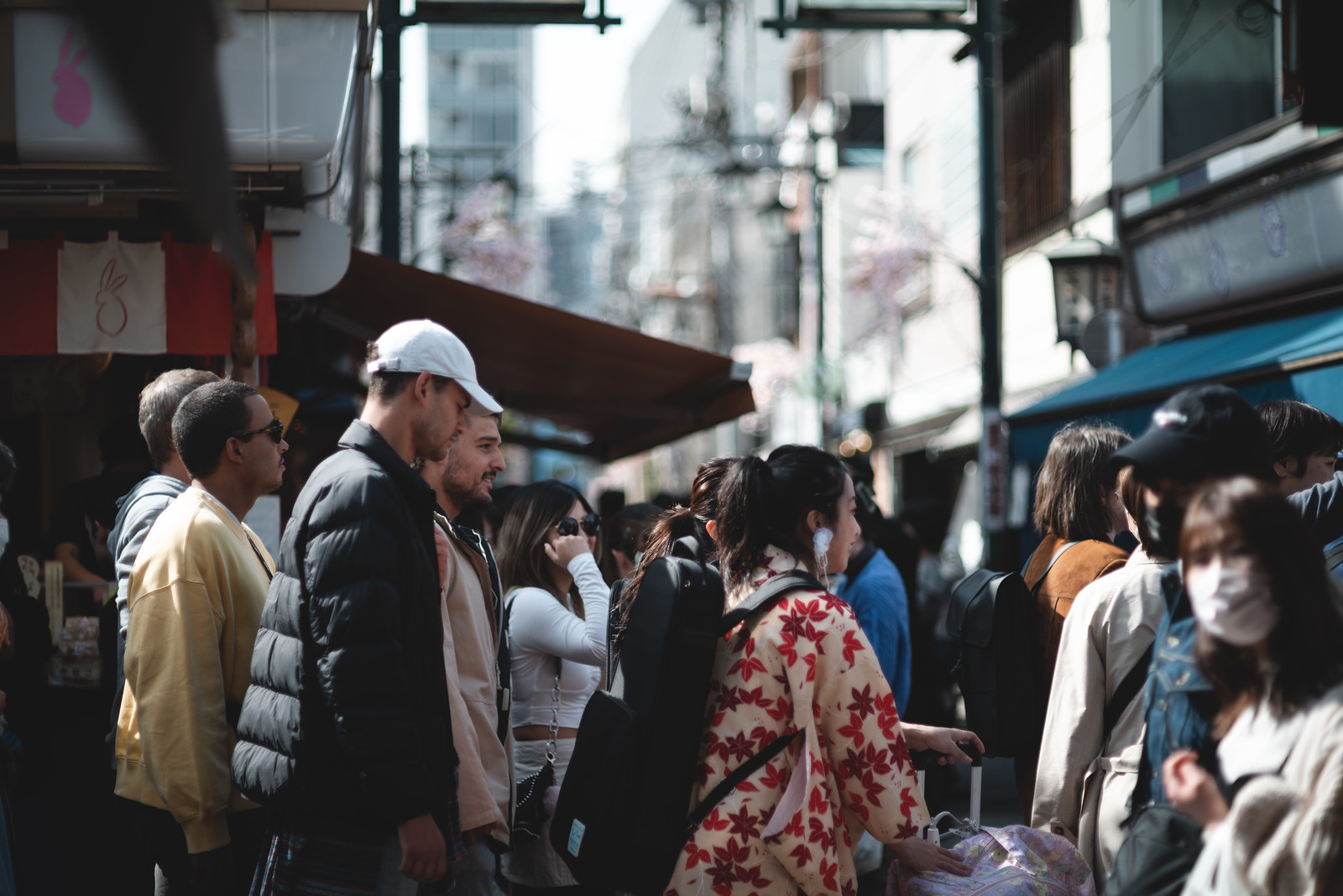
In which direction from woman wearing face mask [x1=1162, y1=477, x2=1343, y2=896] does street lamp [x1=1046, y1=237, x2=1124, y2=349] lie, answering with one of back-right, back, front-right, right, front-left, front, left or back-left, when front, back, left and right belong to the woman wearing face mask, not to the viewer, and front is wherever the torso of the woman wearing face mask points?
back-right

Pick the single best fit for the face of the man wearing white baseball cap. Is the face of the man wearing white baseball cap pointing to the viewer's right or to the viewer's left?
to the viewer's right

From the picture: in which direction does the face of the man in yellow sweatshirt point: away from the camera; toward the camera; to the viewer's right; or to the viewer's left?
to the viewer's right

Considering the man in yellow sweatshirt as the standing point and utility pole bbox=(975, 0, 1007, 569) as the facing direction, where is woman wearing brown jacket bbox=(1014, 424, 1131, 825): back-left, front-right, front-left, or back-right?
front-right

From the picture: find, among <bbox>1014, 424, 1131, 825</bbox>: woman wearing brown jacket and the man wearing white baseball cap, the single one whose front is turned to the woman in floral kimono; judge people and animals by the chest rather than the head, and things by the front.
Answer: the man wearing white baseball cap

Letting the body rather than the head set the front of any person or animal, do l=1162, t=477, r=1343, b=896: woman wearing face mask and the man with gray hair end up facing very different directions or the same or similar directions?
very different directions

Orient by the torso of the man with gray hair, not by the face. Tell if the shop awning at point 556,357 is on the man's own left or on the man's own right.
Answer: on the man's own left

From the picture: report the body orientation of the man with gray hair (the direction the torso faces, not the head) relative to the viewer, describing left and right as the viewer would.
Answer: facing to the right of the viewer

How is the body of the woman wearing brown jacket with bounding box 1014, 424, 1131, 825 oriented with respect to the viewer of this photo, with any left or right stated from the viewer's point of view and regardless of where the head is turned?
facing away from the viewer and to the right of the viewer

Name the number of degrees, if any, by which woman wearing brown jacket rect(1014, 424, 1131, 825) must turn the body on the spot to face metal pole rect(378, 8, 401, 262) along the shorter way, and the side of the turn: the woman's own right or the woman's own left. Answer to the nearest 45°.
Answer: approximately 90° to the woman's own left

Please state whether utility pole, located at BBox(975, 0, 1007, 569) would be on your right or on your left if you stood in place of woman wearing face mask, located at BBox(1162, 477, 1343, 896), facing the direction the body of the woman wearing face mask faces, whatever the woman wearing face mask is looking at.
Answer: on your right

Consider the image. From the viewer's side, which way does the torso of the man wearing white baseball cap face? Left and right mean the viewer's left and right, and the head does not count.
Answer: facing to the right of the viewer

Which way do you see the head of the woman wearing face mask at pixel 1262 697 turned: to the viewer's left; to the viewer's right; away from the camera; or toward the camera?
toward the camera

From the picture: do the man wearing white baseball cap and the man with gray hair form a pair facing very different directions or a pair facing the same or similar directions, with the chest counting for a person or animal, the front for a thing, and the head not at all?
same or similar directions

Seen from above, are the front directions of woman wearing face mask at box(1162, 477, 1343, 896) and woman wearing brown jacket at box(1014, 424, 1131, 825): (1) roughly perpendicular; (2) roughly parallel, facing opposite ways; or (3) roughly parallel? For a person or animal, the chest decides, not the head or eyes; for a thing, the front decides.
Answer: roughly parallel, facing opposite ways

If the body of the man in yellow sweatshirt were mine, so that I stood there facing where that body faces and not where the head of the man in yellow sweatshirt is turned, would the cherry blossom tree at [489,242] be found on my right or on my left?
on my left

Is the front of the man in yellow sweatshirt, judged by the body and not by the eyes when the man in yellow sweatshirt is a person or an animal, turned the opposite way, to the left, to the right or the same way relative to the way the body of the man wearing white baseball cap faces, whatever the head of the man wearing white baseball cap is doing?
the same way

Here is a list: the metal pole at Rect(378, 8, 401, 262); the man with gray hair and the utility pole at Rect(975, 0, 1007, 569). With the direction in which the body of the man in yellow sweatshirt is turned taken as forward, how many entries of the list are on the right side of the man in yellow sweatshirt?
0

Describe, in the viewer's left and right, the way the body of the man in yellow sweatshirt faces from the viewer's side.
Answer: facing to the right of the viewer
